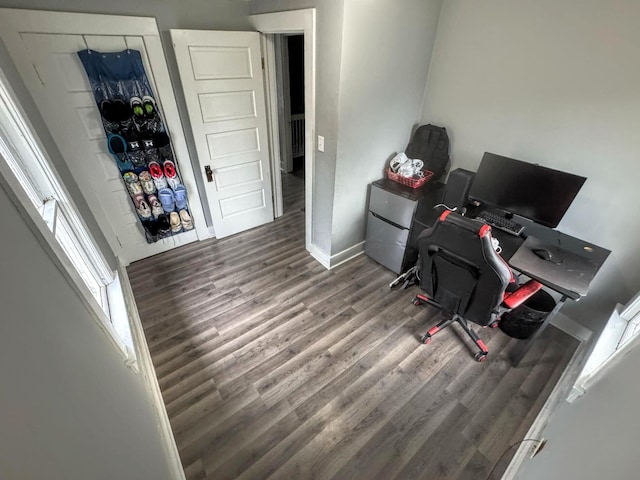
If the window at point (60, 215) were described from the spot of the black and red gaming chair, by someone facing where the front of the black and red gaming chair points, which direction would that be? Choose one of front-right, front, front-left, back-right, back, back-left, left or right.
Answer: back

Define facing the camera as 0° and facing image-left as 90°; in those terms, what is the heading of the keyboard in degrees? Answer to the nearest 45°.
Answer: approximately 45°

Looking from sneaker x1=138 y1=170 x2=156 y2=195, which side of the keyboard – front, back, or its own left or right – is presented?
front

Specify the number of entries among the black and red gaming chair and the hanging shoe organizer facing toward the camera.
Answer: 1

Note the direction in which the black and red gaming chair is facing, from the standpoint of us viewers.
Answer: facing away from the viewer and to the right of the viewer

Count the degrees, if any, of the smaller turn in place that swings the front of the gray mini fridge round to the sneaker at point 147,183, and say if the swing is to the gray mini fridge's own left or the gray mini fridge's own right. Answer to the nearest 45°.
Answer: approximately 45° to the gray mini fridge's own right

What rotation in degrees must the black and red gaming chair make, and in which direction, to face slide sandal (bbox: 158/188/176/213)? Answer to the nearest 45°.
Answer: approximately 135° to its left

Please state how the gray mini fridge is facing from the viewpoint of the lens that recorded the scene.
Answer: facing the viewer and to the left of the viewer

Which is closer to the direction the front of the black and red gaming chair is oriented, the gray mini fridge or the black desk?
the black desk

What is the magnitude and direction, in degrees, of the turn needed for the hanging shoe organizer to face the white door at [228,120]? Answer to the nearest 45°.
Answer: approximately 90° to its left

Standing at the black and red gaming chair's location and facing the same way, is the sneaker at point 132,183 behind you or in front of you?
behind

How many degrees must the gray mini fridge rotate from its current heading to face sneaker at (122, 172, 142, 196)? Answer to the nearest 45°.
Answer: approximately 45° to its right

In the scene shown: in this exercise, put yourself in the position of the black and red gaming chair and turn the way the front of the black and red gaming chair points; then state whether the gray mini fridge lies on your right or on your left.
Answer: on your left
